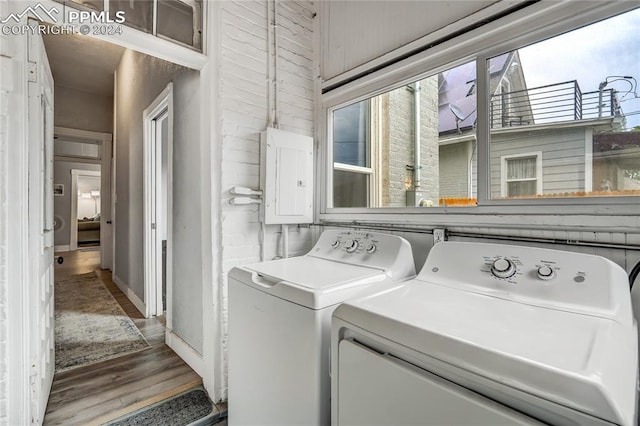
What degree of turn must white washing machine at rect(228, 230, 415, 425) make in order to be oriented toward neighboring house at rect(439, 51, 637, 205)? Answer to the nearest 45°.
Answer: approximately 135° to its left

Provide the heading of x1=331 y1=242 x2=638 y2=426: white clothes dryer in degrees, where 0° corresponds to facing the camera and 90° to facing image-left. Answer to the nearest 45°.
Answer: approximately 45°

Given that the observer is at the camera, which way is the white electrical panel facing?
facing the viewer and to the right of the viewer

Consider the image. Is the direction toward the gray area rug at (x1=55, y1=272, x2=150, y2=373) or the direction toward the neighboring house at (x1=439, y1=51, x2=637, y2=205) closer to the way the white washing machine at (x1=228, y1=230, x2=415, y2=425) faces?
the gray area rug

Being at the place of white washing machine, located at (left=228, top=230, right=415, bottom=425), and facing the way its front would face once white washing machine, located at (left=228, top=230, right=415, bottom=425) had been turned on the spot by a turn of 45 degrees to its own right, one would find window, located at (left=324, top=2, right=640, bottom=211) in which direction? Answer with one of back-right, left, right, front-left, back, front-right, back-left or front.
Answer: back

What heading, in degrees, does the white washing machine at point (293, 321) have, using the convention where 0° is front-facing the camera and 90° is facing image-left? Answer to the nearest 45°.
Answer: approximately 45°

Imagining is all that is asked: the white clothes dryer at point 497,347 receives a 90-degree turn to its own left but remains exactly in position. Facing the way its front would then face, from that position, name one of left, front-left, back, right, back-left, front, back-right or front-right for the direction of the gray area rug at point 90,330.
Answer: back-right

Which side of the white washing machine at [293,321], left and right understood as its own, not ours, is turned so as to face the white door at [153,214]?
right

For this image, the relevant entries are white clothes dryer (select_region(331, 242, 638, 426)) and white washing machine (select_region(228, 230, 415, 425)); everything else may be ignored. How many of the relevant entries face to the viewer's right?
0
